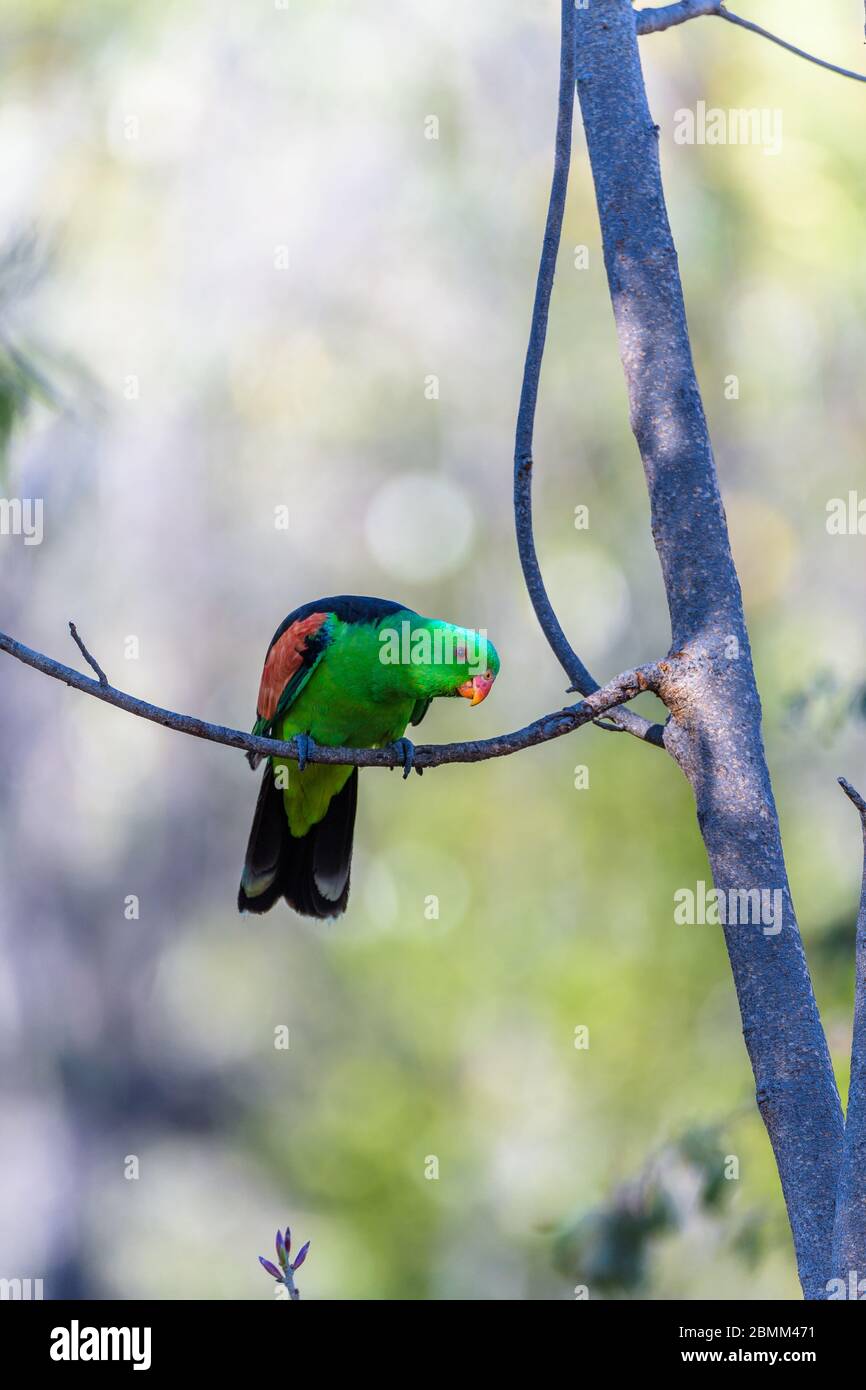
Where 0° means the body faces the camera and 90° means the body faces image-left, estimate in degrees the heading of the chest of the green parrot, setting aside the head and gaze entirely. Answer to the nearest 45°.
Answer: approximately 315°

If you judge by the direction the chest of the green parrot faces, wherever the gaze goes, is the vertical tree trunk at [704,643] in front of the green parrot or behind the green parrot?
in front
